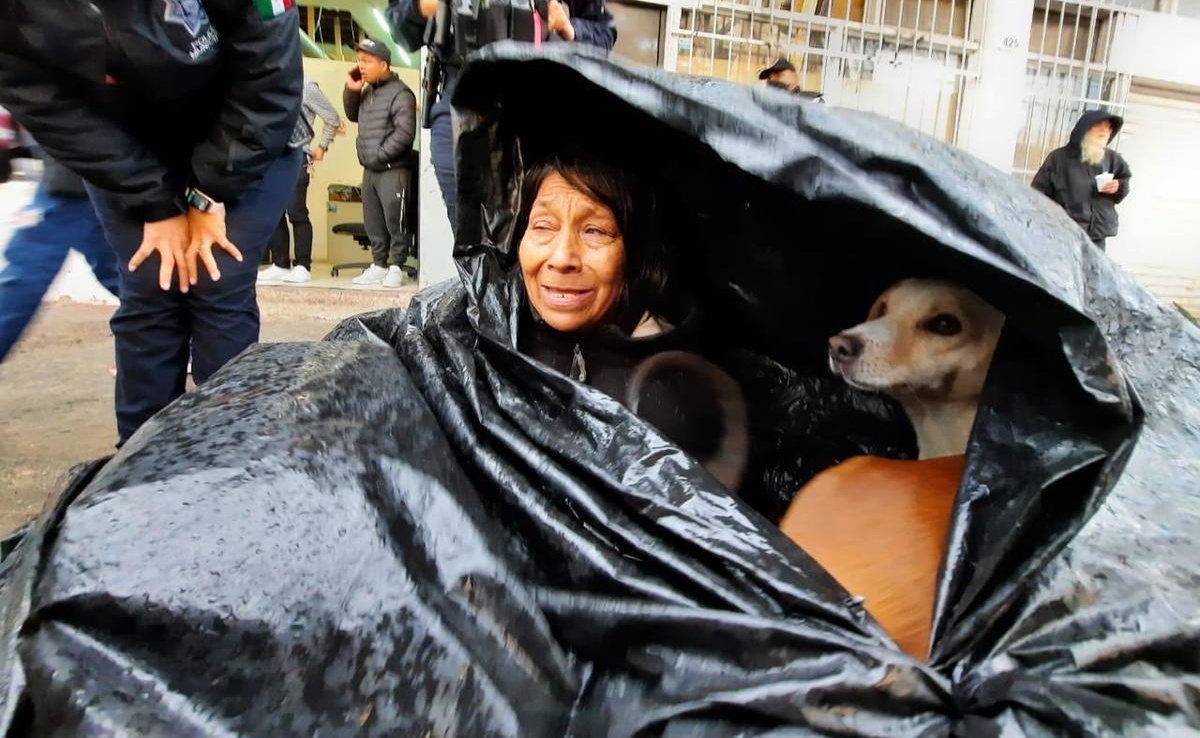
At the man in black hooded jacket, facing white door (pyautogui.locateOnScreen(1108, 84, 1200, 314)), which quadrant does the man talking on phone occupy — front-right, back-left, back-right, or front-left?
back-left

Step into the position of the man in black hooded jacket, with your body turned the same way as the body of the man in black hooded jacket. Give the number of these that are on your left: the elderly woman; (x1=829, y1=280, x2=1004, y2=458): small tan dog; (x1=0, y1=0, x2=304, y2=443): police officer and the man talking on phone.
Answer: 0

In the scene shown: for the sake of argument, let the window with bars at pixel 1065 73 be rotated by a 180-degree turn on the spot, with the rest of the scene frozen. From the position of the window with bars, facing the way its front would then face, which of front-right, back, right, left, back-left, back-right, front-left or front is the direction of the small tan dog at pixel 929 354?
back

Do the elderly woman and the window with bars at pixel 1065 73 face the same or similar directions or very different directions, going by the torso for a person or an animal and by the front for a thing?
same or similar directions

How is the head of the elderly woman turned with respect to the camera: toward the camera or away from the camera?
toward the camera

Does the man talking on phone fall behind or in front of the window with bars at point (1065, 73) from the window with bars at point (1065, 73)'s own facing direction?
in front

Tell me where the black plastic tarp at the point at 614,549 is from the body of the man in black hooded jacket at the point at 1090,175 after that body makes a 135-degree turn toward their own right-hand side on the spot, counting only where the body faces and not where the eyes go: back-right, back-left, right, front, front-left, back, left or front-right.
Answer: left

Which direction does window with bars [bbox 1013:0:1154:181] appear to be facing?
toward the camera

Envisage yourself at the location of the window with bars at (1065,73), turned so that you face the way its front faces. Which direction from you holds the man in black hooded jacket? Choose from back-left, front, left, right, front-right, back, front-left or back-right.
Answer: front

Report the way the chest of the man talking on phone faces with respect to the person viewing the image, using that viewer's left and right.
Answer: facing the viewer and to the left of the viewer

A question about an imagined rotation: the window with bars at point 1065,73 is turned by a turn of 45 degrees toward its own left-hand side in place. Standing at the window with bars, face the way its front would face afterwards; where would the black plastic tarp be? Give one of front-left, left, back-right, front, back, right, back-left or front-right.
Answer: front-right

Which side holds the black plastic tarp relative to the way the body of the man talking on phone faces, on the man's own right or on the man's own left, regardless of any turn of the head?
on the man's own left

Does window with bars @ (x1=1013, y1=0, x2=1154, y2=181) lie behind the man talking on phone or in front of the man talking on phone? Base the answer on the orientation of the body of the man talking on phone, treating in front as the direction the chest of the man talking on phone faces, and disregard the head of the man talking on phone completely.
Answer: behind

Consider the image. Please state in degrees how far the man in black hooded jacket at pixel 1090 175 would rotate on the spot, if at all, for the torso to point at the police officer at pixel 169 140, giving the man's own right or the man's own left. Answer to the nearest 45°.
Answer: approximately 45° to the man's own right
